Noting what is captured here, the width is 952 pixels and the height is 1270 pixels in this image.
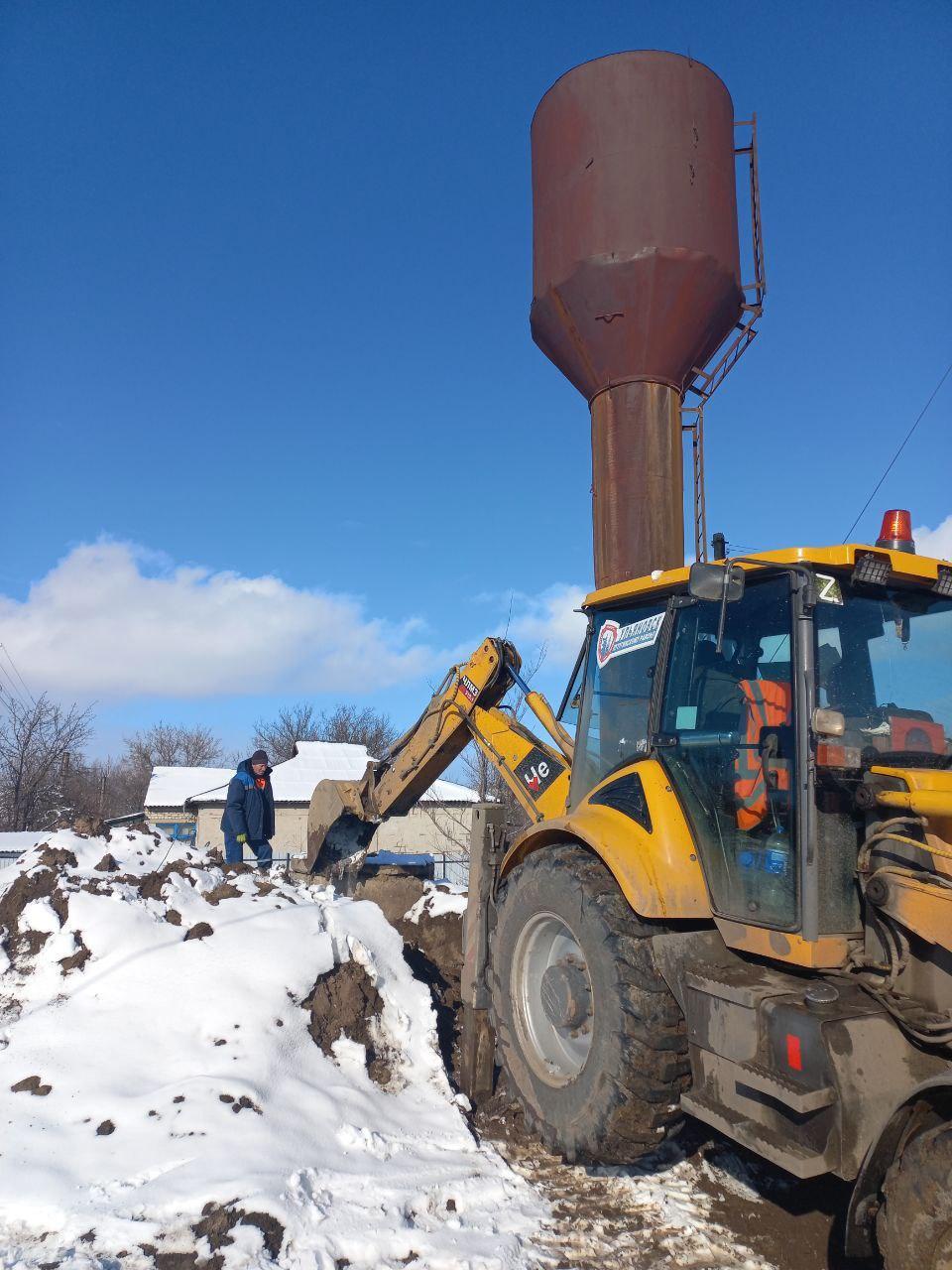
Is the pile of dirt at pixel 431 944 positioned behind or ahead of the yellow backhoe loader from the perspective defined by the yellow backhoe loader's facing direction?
behind

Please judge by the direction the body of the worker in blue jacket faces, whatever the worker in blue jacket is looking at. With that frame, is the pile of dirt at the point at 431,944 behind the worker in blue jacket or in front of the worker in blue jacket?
in front

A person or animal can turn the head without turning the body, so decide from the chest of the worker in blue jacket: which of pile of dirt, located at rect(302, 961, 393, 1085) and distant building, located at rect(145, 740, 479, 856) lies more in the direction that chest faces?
the pile of dirt

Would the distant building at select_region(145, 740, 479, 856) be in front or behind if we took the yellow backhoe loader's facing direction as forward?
behind

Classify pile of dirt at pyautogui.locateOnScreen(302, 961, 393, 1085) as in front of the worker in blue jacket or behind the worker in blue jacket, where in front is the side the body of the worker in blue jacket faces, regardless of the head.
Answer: in front

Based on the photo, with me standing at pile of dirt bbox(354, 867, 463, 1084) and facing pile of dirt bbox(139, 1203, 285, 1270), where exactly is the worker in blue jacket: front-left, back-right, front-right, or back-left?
back-right

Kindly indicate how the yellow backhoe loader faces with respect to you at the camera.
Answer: facing the viewer and to the right of the viewer

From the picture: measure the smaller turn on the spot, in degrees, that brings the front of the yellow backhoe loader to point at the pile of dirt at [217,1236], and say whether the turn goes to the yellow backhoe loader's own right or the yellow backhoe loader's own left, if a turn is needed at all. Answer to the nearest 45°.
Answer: approximately 135° to the yellow backhoe loader's own right

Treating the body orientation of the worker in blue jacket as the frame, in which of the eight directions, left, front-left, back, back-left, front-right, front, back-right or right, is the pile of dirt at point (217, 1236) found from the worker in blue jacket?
front-right

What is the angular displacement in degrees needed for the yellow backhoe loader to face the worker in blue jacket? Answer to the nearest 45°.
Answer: approximately 180°

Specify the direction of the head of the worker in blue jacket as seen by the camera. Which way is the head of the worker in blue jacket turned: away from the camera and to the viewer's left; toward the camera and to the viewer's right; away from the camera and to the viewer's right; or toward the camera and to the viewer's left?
toward the camera and to the viewer's right

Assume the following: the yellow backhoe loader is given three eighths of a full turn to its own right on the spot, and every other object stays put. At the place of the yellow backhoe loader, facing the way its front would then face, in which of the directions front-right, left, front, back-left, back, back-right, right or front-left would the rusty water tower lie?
right

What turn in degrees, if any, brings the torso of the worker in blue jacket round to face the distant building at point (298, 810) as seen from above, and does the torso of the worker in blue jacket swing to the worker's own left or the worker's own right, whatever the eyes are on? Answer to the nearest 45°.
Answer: approximately 135° to the worker's own left
